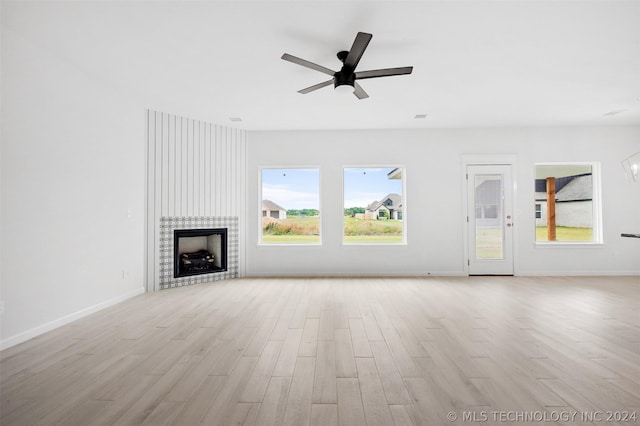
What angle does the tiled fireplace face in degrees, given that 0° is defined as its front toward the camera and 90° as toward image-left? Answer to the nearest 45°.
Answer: approximately 315°

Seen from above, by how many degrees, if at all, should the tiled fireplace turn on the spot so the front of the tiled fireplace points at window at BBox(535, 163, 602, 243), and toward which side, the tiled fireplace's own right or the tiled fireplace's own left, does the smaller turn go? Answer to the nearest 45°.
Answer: approximately 45° to the tiled fireplace's own left

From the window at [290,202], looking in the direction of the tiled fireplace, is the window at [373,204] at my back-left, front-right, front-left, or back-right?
back-left

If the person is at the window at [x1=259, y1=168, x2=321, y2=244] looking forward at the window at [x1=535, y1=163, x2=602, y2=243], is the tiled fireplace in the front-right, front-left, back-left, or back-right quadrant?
back-right

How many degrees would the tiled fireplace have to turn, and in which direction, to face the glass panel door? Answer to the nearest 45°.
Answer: approximately 45° to its left

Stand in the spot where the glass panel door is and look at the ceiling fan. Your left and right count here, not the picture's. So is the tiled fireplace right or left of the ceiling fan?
right
